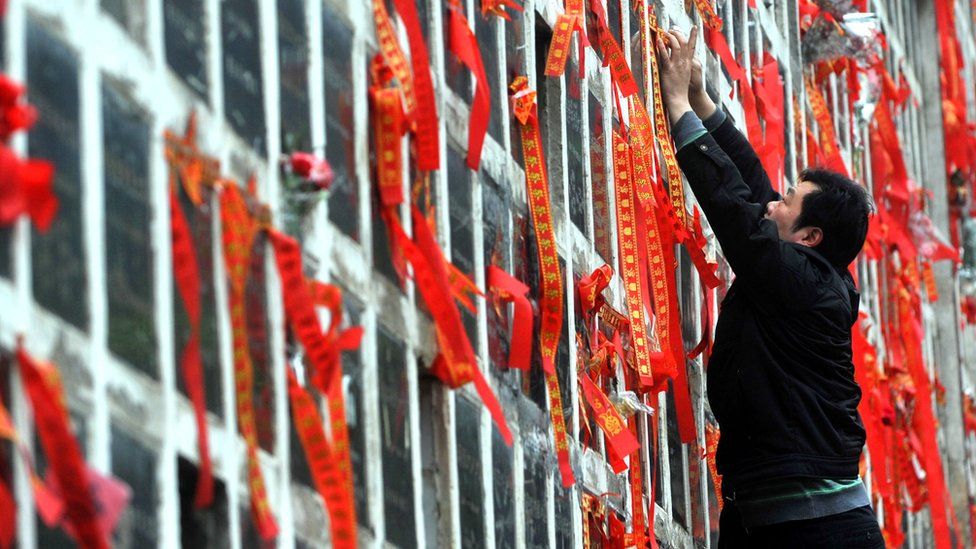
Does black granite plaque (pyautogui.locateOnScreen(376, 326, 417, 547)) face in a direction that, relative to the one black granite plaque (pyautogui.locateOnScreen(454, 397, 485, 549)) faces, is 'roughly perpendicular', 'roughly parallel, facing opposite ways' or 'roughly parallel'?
roughly parallel

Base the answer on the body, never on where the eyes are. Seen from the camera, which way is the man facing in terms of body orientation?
to the viewer's left

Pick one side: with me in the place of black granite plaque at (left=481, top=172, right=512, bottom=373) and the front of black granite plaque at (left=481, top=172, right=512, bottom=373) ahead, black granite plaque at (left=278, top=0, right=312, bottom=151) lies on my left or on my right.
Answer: on my right

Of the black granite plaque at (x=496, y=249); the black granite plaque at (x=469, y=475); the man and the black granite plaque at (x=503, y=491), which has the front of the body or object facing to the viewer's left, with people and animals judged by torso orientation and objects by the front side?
the man

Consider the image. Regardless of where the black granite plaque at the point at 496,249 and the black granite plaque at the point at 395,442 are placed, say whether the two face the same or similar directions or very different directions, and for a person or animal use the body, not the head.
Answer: same or similar directions

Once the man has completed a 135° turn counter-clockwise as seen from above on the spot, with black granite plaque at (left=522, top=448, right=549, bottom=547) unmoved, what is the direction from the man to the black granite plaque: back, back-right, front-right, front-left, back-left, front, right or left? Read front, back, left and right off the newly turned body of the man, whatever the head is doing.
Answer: right

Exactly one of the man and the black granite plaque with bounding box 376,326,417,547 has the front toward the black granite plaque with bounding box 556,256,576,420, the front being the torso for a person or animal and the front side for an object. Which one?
the man
